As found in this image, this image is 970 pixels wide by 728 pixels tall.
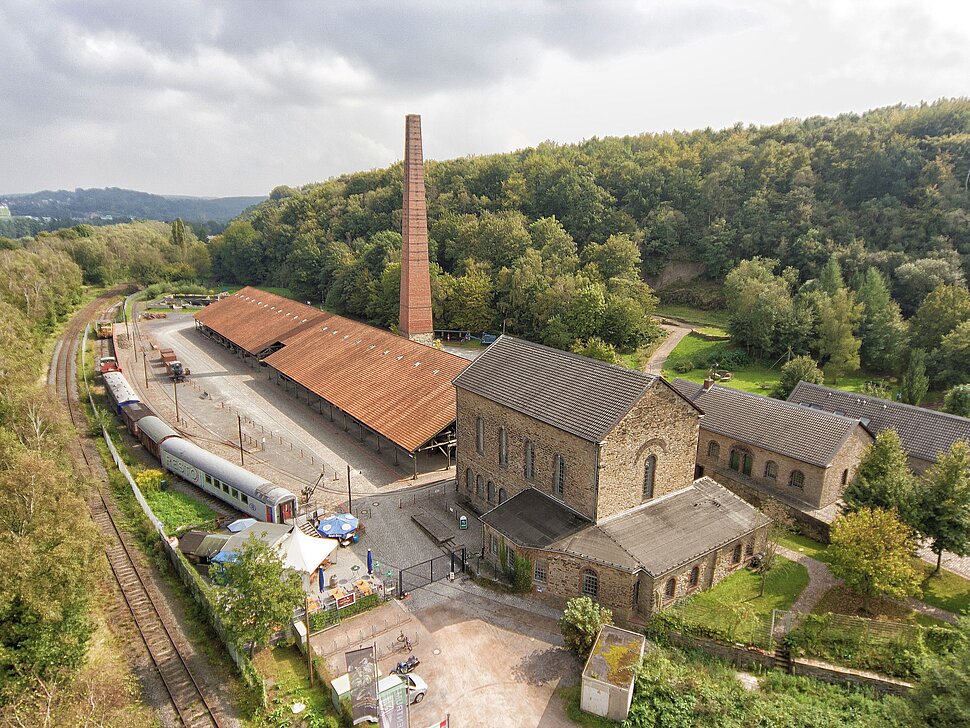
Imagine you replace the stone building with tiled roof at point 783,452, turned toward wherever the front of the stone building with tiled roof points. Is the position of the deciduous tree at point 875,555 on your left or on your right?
on your left

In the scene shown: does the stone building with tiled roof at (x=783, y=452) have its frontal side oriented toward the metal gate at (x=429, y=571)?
yes

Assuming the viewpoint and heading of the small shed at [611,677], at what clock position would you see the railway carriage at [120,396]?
The railway carriage is roughly at 4 o'clock from the small shed.

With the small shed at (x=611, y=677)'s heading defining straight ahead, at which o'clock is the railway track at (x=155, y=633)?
The railway track is roughly at 3 o'clock from the small shed.

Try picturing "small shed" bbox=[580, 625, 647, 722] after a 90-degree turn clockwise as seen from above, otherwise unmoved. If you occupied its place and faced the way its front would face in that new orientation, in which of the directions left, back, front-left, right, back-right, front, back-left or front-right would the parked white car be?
front

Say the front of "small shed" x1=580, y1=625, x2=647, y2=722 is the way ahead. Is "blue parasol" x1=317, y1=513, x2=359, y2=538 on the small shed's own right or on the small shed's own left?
on the small shed's own right

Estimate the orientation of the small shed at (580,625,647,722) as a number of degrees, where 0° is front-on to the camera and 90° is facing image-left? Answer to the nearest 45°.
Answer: approximately 0°

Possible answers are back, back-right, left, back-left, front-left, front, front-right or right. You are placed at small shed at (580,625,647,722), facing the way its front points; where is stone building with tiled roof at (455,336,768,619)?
back

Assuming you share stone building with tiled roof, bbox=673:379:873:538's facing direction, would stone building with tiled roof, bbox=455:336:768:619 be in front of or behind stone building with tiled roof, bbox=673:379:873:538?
in front

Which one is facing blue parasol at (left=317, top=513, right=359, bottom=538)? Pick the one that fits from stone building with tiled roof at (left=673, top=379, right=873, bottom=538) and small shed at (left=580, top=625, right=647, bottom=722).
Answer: the stone building with tiled roof

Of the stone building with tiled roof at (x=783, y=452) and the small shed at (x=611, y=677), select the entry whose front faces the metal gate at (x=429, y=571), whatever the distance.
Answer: the stone building with tiled roof

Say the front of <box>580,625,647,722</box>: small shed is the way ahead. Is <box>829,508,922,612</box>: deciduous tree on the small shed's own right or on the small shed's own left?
on the small shed's own left

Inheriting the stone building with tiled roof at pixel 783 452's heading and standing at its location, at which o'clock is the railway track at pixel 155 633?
The railway track is roughly at 12 o'clock from the stone building with tiled roof.
